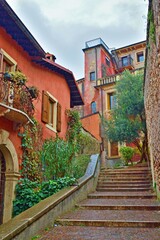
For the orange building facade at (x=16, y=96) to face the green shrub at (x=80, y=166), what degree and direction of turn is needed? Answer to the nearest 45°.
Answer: approximately 90° to its left

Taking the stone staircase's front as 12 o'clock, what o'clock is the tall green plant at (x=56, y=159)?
The tall green plant is roughly at 5 o'clock from the stone staircase.

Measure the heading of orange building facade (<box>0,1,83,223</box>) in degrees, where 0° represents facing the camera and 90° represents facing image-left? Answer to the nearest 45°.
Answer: approximately 315°

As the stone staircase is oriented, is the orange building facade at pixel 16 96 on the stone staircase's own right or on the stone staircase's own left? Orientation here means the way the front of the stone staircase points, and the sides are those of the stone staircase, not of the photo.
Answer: on the stone staircase's own right

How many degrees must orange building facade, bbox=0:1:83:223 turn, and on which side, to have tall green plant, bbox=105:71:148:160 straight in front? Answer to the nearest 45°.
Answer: approximately 90° to its left

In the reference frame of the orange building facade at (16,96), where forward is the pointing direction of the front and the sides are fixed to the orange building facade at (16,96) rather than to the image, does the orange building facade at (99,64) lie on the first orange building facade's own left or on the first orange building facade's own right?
on the first orange building facade's own left

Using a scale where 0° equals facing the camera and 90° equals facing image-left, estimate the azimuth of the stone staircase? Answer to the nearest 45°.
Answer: approximately 0°
